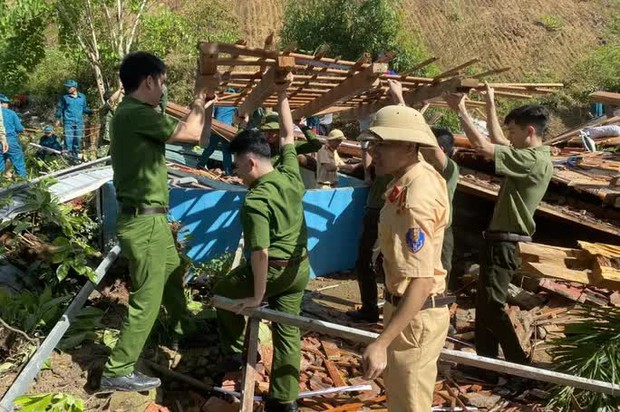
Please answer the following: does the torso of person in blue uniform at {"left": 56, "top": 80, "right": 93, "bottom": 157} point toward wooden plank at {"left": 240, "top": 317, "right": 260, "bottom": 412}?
yes

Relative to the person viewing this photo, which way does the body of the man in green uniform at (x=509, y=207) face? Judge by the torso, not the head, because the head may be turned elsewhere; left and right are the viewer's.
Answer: facing to the left of the viewer

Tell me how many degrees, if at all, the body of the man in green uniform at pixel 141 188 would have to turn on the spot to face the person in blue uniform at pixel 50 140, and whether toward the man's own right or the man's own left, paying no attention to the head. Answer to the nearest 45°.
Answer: approximately 90° to the man's own left

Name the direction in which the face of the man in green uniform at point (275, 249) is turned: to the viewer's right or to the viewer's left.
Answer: to the viewer's left

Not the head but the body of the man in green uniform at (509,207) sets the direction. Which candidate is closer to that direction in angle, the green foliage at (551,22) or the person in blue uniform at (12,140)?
the person in blue uniform

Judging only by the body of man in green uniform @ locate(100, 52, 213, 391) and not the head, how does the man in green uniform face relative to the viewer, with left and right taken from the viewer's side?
facing to the right of the viewer

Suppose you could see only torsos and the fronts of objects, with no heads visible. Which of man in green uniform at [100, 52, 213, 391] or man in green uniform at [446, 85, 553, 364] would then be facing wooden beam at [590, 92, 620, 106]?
man in green uniform at [100, 52, 213, 391]

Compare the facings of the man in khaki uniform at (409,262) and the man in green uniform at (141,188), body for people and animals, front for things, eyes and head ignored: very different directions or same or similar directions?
very different directions

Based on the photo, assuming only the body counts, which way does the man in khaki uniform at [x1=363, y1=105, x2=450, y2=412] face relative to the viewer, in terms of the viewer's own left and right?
facing to the left of the viewer

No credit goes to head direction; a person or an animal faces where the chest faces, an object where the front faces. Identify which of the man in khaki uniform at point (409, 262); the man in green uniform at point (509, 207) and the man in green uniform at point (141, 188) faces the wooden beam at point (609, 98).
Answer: the man in green uniform at point (141, 188)
